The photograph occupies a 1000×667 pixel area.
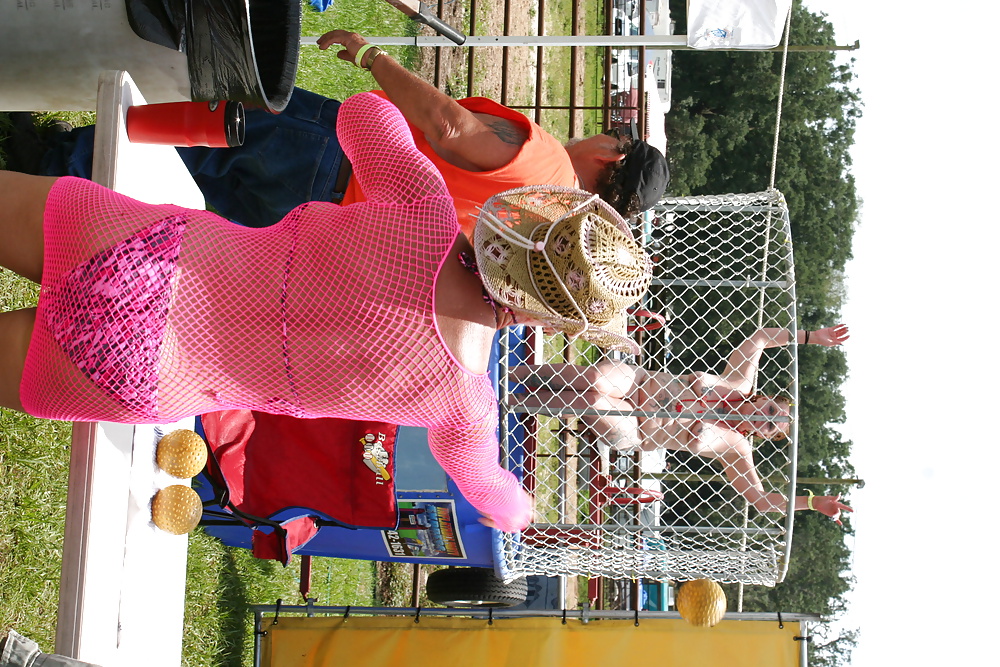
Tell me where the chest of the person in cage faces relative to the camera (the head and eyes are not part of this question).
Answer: toward the camera

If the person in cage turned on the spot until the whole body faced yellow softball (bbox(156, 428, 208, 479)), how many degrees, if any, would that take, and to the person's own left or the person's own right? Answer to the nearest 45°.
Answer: approximately 45° to the person's own right

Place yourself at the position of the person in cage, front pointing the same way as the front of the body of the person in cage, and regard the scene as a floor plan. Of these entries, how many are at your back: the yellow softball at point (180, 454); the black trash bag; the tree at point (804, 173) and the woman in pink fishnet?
1

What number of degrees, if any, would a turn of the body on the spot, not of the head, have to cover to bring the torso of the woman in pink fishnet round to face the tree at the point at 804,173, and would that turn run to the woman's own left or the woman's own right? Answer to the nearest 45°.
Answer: approximately 45° to the woman's own right

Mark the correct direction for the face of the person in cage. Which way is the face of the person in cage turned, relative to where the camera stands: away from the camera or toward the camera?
toward the camera

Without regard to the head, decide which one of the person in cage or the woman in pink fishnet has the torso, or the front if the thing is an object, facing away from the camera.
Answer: the woman in pink fishnet

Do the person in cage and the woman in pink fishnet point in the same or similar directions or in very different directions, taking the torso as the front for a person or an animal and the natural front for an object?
very different directions

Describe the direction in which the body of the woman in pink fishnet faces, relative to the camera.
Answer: away from the camera

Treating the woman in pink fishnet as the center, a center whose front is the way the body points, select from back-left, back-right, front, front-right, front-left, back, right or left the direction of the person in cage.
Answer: front-right

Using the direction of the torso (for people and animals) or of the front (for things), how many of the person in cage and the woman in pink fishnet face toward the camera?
1

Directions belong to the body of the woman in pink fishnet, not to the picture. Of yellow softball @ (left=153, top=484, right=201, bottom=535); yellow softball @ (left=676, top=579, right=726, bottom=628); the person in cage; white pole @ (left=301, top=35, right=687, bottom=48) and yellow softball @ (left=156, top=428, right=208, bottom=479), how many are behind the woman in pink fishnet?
0

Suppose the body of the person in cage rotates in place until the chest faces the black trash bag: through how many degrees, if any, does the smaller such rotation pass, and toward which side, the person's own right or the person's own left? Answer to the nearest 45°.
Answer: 0° — they already face it

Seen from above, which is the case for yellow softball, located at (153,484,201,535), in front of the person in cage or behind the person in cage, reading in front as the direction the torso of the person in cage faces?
in front
